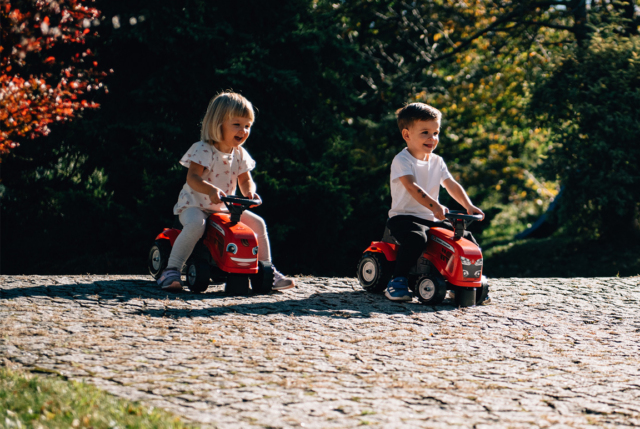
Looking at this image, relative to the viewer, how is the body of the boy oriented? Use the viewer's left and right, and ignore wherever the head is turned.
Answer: facing the viewer and to the right of the viewer

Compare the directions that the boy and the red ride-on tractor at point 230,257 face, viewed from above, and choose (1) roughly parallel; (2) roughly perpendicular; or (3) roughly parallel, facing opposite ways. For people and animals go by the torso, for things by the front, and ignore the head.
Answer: roughly parallel

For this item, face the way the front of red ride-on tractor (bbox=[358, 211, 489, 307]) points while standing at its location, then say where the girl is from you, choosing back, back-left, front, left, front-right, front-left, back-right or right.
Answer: back-right

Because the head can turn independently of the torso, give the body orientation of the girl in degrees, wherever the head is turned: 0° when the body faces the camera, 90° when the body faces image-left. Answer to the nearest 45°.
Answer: approximately 315°

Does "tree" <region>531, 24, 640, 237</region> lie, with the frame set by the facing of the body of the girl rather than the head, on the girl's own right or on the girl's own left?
on the girl's own left

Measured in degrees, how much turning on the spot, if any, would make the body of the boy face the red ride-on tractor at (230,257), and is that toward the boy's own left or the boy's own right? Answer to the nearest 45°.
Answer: approximately 135° to the boy's own right

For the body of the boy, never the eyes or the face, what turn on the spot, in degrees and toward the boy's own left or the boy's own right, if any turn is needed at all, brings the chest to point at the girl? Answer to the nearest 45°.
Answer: approximately 135° to the boy's own right

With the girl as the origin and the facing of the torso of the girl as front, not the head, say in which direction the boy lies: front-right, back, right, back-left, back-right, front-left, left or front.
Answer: front-left

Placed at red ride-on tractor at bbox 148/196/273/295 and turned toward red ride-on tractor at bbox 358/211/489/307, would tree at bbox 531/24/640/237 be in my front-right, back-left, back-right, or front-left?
front-left

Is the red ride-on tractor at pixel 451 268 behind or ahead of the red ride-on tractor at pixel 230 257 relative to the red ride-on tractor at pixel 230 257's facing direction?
ahead

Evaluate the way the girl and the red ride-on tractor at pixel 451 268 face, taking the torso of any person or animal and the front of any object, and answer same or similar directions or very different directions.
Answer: same or similar directions

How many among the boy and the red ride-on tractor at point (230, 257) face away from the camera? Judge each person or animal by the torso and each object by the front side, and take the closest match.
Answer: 0

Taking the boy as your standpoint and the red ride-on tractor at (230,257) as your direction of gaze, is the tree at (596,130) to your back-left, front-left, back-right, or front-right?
back-right

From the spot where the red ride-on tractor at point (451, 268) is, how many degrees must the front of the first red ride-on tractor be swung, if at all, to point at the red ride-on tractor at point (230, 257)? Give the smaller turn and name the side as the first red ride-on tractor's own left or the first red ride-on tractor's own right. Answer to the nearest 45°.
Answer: approximately 135° to the first red ride-on tractor's own right

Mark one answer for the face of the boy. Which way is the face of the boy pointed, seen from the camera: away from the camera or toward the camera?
toward the camera
